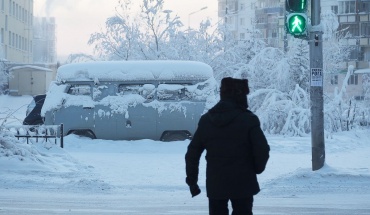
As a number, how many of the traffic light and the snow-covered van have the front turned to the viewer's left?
1

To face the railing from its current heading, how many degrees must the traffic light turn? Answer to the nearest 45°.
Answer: approximately 135° to its right

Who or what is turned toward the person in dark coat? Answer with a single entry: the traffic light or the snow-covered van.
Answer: the traffic light

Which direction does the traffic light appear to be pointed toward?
toward the camera

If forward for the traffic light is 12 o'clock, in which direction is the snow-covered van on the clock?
The snow-covered van is roughly at 5 o'clock from the traffic light.

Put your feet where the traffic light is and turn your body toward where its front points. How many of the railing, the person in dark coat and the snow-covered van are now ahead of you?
1

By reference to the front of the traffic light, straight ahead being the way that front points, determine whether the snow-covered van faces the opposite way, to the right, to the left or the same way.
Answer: to the right

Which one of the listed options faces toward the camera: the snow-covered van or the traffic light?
the traffic light

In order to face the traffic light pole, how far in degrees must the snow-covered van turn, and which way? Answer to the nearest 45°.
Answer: approximately 135° to its left

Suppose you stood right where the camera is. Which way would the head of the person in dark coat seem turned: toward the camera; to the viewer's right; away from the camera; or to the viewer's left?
away from the camera

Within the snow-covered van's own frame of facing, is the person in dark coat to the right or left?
on its left

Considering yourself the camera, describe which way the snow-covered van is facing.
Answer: facing to the left of the viewer

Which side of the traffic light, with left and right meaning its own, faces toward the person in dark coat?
front
